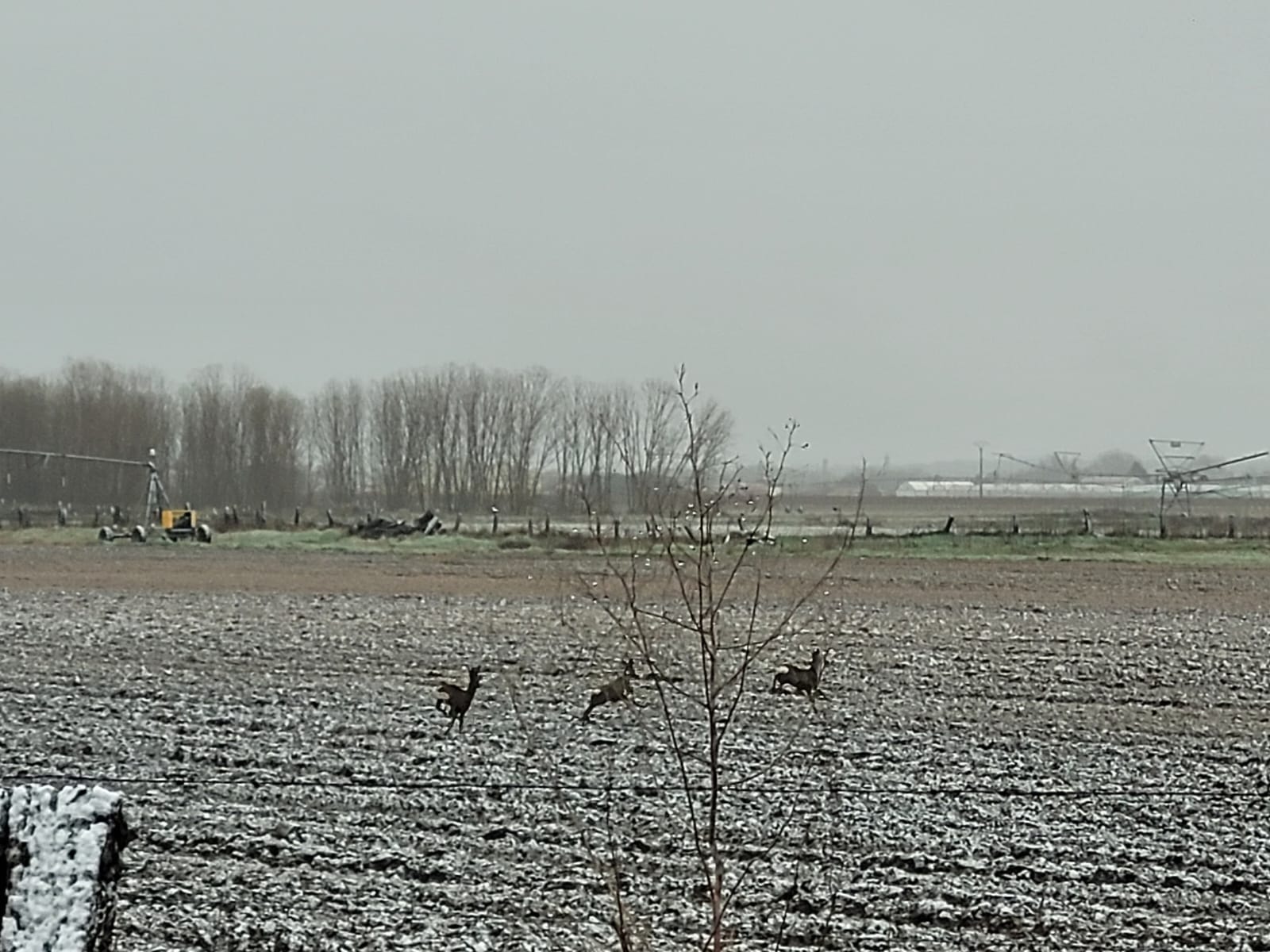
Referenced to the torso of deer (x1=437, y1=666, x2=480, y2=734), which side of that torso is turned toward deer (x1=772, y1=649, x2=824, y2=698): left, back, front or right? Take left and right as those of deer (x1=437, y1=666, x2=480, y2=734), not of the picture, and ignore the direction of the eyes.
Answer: front

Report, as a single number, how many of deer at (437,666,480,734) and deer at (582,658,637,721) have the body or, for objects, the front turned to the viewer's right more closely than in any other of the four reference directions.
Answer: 2

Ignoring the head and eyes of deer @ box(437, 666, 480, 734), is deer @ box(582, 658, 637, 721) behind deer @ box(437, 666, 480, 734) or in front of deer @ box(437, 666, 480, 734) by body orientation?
in front

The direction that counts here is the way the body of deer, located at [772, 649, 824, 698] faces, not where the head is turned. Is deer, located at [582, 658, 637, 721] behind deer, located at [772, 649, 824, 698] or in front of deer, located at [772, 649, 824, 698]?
behind

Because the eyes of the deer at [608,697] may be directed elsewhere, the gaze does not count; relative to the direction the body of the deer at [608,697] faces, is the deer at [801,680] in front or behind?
in front

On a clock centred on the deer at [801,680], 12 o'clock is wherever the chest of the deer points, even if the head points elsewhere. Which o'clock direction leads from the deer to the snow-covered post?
The snow-covered post is roughly at 3 o'clock from the deer.

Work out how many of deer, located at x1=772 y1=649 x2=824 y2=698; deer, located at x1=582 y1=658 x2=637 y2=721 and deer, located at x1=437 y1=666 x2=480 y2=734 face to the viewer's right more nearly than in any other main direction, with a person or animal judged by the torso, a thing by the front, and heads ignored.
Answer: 3

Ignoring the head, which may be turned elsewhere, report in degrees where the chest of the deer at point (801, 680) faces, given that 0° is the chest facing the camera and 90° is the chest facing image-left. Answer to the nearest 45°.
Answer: approximately 270°

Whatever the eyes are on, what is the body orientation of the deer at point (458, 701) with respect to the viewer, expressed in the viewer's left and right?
facing to the right of the viewer

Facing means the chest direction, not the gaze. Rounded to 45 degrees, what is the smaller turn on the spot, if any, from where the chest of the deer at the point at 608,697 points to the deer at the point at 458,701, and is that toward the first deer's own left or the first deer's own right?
approximately 180°

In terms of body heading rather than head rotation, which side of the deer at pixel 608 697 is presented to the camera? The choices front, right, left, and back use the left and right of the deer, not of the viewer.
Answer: right

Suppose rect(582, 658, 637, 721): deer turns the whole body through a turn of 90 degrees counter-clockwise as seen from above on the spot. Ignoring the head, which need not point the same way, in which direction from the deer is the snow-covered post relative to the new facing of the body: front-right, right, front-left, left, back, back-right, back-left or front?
back

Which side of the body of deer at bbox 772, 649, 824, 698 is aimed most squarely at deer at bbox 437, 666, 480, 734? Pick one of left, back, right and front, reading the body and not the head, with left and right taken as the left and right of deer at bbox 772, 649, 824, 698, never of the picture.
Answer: back
